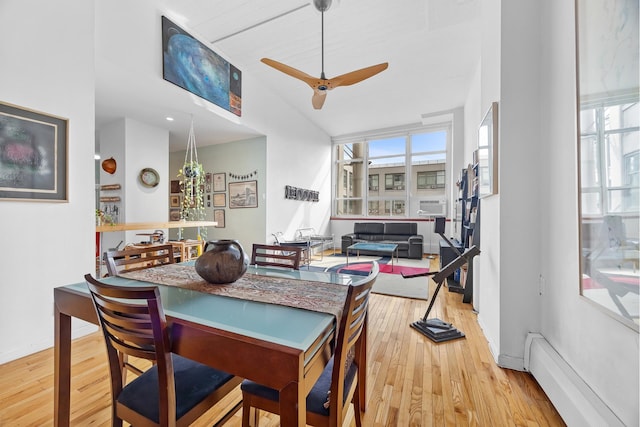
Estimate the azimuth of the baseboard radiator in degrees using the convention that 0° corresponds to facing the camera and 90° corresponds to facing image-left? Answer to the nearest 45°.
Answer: approximately 45°

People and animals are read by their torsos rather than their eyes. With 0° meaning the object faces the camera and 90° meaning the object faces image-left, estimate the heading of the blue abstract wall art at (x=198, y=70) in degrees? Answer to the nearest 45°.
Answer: approximately 315°

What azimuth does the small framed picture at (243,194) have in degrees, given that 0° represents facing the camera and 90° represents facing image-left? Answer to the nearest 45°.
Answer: approximately 0°

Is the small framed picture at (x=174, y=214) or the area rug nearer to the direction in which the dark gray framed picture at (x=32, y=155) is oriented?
the area rug

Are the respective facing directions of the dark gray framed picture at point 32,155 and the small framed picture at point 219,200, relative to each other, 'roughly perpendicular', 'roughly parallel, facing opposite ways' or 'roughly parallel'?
roughly perpendicular

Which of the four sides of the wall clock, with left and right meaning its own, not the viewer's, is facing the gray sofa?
left

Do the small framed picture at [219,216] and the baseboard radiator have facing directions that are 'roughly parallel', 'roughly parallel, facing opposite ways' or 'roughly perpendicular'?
roughly perpendicular
